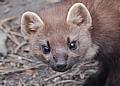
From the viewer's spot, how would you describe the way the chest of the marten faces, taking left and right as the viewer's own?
facing the viewer and to the left of the viewer
